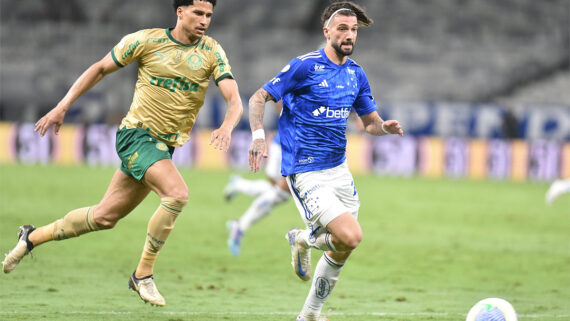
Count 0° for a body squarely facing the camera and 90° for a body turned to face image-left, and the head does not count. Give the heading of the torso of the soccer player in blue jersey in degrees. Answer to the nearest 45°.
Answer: approximately 315°

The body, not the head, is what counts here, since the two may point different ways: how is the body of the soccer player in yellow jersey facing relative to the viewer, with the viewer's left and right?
facing the viewer and to the right of the viewer

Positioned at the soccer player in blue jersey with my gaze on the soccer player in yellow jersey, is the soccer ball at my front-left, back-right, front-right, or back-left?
back-left

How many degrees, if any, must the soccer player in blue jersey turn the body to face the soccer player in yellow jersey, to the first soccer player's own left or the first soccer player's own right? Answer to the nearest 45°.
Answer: approximately 135° to the first soccer player's own right

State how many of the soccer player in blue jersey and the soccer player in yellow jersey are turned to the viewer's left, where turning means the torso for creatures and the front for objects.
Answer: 0

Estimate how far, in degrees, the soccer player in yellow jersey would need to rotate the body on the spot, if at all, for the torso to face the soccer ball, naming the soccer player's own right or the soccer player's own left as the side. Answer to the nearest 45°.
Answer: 0° — they already face it

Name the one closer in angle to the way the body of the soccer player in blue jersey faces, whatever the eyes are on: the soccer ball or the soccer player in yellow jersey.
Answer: the soccer ball
